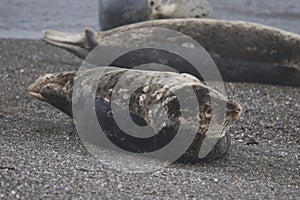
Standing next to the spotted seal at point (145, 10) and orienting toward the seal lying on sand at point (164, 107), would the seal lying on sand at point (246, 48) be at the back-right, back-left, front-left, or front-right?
front-left

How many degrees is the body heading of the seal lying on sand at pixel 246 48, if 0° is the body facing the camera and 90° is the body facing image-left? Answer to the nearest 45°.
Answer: approximately 270°

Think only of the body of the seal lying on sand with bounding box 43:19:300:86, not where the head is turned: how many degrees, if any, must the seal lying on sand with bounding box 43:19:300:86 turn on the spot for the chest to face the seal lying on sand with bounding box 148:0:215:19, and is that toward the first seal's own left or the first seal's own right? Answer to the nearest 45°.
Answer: approximately 135° to the first seal's own left

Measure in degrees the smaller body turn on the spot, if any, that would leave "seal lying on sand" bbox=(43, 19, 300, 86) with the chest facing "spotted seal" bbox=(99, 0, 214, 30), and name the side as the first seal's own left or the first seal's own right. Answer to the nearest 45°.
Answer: approximately 135° to the first seal's own left

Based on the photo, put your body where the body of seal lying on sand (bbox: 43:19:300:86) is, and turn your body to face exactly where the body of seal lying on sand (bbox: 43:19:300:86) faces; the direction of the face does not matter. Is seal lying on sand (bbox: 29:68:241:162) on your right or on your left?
on your right
